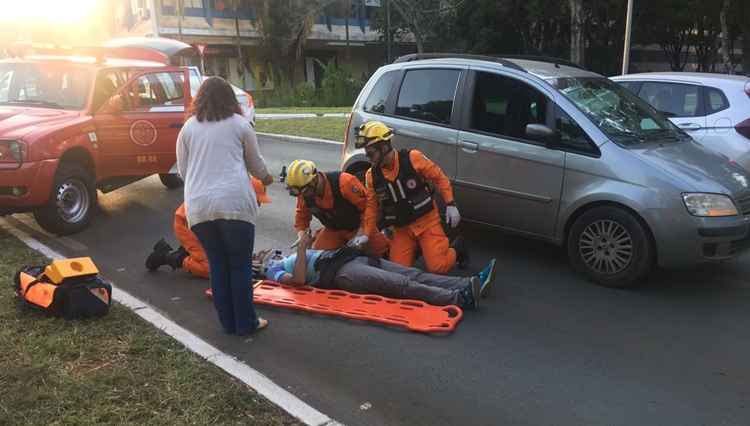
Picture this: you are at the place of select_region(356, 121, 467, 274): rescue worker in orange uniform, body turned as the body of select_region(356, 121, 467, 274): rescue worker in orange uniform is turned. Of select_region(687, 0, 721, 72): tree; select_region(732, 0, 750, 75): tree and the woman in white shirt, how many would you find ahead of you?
1

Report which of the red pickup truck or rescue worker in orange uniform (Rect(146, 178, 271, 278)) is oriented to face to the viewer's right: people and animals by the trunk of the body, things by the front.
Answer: the rescue worker in orange uniform

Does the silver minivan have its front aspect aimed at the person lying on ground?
no

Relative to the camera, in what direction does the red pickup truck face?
facing the viewer and to the left of the viewer

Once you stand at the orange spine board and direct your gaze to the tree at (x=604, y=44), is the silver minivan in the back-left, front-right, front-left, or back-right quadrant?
front-right

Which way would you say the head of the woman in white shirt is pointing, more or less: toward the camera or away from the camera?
away from the camera

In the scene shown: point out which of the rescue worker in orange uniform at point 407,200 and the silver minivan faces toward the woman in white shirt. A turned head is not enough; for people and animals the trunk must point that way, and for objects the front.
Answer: the rescue worker in orange uniform

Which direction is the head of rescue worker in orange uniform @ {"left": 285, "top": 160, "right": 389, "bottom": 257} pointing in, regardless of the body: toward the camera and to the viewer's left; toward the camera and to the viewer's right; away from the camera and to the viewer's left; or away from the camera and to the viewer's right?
toward the camera and to the viewer's left

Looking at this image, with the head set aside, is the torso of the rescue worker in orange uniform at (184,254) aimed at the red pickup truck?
no

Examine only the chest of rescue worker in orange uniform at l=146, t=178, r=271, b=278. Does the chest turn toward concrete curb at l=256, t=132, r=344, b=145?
no

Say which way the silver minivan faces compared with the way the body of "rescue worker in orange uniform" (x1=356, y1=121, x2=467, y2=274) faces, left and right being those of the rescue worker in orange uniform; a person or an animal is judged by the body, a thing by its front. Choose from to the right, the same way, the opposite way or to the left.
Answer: to the left

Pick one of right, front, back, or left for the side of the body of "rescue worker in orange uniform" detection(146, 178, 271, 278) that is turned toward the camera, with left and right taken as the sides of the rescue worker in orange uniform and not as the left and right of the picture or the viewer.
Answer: right

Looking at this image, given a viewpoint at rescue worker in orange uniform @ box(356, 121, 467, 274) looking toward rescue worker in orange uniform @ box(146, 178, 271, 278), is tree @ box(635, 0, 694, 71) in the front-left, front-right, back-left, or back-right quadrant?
back-right

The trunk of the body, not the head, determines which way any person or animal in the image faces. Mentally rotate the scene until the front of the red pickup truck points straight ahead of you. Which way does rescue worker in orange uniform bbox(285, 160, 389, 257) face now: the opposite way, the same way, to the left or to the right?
the same way

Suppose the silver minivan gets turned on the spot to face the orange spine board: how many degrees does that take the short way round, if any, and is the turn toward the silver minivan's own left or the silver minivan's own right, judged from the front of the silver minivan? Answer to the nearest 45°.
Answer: approximately 90° to the silver minivan's own right

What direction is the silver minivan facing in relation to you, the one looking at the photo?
facing the viewer and to the right of the viewer

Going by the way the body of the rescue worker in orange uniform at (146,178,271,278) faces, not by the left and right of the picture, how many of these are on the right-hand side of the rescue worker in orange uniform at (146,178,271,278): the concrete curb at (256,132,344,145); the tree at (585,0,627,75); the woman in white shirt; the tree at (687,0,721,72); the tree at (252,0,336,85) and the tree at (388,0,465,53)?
1

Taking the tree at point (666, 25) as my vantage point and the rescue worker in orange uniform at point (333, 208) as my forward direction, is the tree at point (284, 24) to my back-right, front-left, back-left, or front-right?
front-right
